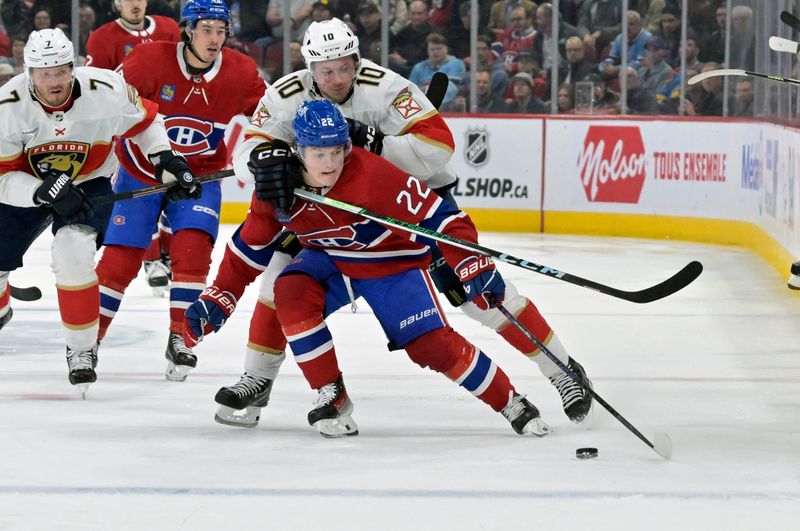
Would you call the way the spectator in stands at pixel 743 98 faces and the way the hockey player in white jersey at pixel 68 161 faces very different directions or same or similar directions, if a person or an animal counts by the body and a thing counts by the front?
same or similar directions

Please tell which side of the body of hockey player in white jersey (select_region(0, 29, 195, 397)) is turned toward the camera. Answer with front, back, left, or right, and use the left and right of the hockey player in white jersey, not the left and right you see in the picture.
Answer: front

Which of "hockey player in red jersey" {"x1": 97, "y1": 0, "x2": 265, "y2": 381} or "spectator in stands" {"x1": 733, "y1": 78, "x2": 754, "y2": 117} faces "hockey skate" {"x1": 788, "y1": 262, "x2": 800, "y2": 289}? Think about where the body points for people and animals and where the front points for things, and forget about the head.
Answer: the spectator in stands

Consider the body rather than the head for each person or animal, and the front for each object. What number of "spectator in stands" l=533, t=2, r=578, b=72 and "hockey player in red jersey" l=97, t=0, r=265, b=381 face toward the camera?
2

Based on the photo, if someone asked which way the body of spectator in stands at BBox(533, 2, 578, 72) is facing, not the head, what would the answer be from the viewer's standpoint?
toward the camera

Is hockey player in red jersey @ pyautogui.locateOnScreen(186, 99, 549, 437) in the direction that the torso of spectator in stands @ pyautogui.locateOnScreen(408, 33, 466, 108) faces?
yes

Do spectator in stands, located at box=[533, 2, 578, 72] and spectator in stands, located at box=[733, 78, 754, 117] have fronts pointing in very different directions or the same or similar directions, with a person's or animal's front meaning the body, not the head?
same or similar directions

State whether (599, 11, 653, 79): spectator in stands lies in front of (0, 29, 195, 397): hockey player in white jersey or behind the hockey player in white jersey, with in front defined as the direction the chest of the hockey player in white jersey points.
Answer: behind

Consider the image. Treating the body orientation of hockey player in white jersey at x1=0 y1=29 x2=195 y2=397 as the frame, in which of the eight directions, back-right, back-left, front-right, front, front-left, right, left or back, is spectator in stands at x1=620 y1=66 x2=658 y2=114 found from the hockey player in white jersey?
back-left

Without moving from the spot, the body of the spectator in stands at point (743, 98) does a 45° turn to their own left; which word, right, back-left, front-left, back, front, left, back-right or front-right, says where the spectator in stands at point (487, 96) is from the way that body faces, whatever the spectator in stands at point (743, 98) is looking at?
back-right

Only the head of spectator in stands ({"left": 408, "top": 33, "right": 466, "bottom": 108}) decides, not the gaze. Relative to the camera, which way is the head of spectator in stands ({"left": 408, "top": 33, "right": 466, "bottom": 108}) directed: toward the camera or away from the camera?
toward the camera

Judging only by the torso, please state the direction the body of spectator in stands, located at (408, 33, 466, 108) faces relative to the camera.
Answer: toward the camera

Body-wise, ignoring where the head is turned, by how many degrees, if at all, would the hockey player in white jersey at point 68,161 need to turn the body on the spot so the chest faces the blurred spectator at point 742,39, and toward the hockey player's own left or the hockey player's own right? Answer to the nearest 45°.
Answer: approximately 135° to the hockey player's own left

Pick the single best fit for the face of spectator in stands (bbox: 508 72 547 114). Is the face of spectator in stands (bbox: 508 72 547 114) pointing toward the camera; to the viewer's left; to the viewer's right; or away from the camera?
toward the camera
